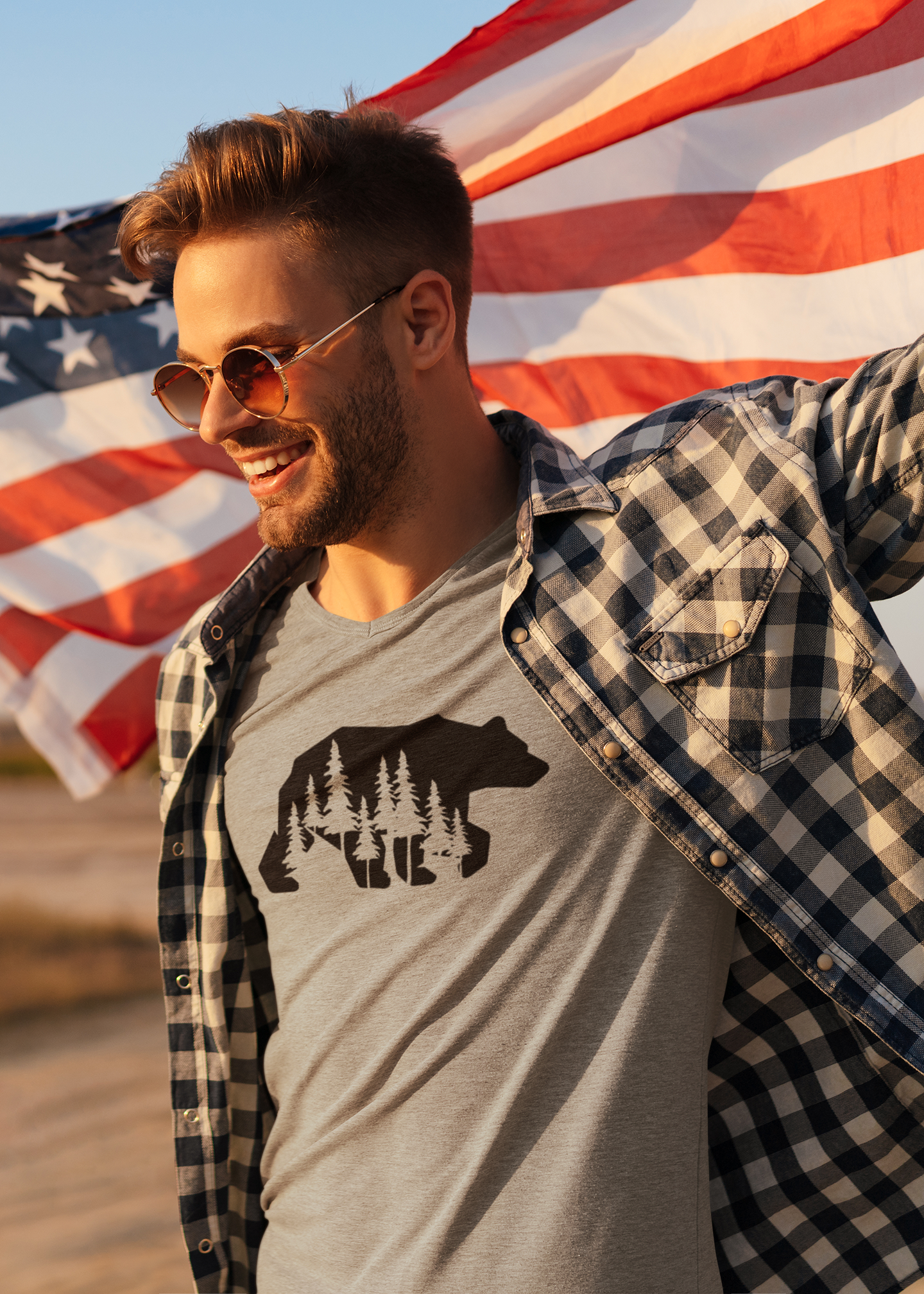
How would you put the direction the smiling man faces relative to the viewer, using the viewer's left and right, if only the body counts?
facing the viewer and to the left of the viewer

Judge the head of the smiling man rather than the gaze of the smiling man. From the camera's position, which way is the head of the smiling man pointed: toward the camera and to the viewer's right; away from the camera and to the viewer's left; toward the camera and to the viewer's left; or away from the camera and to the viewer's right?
toward the camera and to the viewer's left
